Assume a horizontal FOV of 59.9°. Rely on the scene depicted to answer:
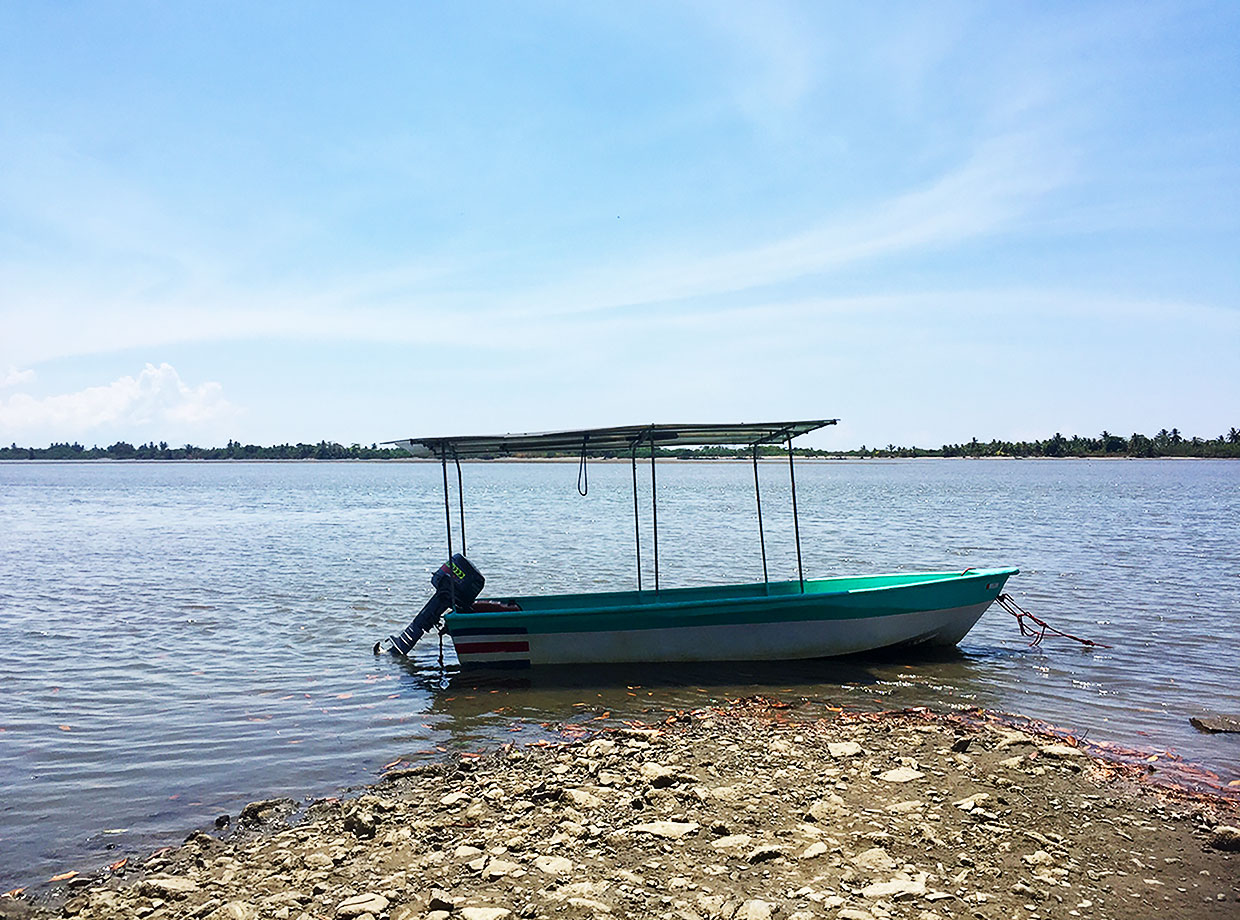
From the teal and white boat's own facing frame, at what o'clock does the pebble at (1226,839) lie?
The pebble is roughly at 2 o'clock from the teal and white boat.

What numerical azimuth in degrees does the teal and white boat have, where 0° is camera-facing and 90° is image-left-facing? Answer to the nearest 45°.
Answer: approximately 270°

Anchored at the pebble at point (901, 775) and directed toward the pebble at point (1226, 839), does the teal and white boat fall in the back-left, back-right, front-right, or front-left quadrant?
back-left

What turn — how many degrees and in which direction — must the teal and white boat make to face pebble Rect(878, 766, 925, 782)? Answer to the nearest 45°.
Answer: approximately 90° to its right

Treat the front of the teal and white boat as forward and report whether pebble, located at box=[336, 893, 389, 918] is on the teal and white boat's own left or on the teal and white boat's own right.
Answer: on the teal and white boat's own right
